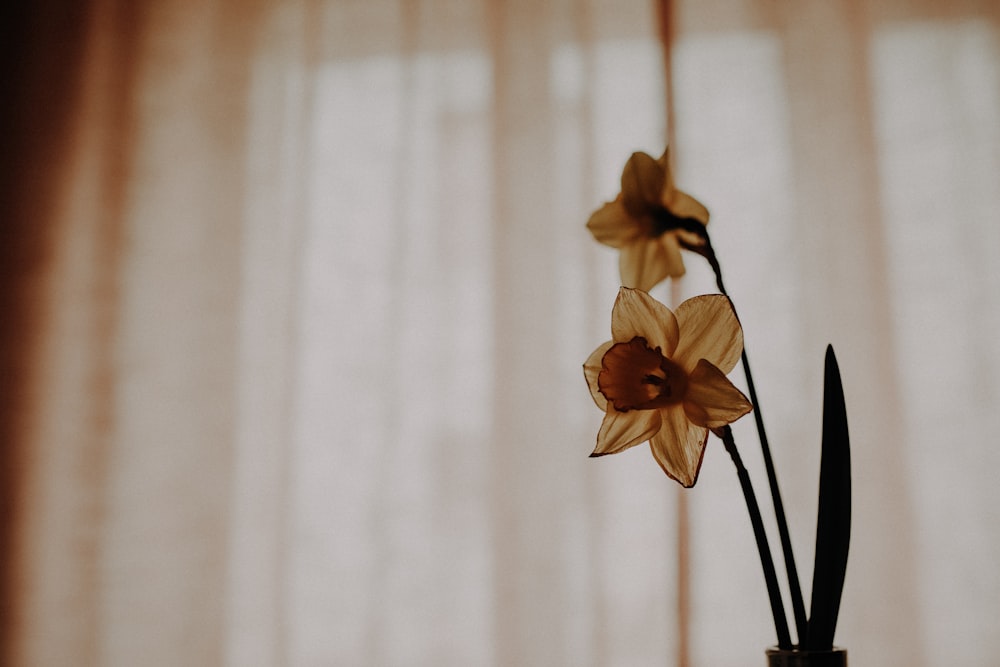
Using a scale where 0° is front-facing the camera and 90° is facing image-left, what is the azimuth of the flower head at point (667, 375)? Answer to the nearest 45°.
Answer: approximately 45°
